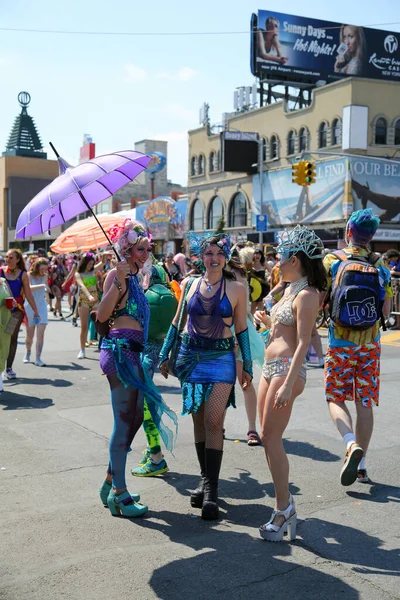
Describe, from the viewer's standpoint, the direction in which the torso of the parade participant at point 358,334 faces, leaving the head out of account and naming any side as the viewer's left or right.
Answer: facing away from the viewer

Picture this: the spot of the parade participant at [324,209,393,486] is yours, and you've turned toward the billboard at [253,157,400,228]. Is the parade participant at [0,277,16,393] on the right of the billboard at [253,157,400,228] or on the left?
left

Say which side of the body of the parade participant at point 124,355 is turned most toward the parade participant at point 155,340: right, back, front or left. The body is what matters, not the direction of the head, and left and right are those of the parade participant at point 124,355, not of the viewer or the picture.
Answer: left

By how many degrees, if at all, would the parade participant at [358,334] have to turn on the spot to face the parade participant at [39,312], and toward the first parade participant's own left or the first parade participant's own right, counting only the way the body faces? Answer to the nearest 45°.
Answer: approximately 45° to the first parade participant's own left

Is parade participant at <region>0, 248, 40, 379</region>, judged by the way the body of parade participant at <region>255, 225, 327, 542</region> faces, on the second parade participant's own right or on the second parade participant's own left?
on the second parade participant's own right

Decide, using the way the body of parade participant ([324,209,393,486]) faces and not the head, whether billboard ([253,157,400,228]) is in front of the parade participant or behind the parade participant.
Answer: in front
